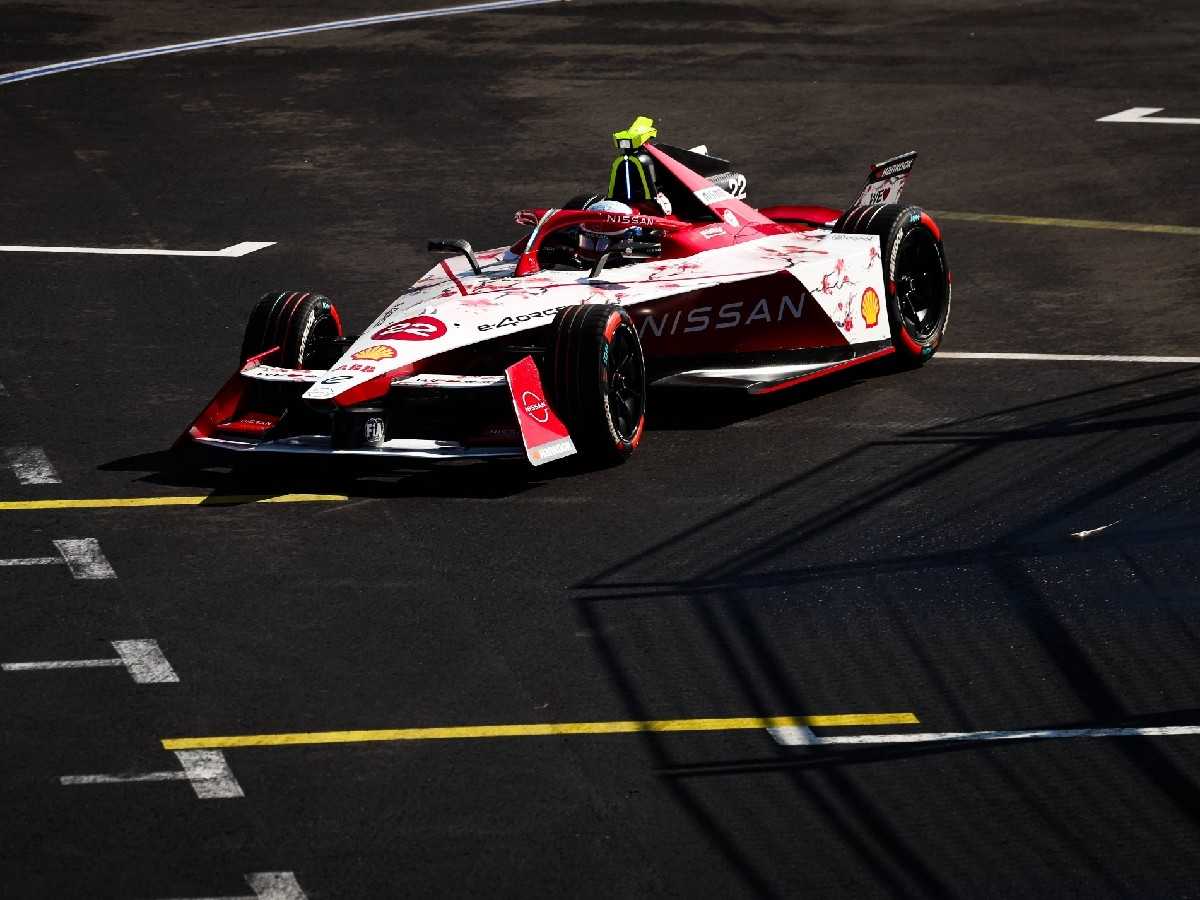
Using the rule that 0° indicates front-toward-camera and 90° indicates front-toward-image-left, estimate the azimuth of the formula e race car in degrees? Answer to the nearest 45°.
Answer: approximately 45°
